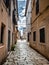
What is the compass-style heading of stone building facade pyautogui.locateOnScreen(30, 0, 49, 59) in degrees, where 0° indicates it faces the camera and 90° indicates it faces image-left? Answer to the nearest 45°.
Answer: approximately 90°
